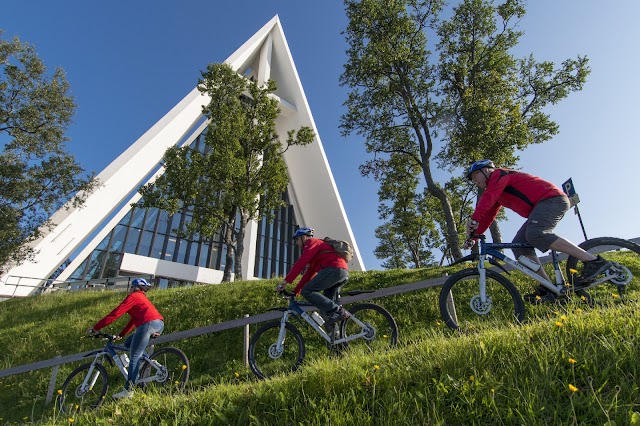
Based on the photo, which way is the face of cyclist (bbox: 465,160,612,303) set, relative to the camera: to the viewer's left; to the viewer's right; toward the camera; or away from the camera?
to the viewer's left

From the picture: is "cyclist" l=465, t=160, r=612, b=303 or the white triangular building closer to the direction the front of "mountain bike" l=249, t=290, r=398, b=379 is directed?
the white triangular building

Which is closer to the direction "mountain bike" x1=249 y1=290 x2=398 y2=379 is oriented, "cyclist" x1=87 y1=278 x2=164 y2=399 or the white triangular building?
the cyclist

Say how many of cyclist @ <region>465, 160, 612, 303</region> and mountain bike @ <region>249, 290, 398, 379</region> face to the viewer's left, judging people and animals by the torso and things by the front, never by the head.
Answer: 2

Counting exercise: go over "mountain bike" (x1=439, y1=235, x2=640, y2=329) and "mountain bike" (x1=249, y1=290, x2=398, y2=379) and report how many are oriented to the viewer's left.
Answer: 2

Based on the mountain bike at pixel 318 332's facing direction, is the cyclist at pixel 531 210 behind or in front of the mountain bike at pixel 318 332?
behind

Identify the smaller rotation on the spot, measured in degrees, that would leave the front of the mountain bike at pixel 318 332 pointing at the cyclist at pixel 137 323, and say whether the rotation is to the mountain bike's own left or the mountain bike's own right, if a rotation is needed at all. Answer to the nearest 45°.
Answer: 0° — it already faces them

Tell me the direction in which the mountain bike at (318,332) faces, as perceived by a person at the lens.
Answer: facing to the left of the viewer

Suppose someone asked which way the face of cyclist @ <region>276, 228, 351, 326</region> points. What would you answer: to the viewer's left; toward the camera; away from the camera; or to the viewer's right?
to the viewer's left

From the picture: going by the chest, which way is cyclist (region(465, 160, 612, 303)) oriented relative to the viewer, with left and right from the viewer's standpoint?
facing to the left of the viewer
